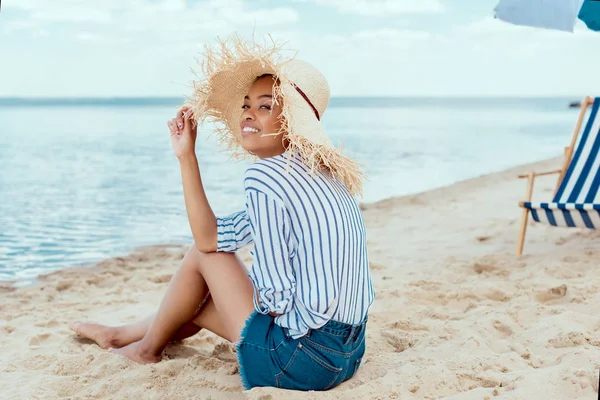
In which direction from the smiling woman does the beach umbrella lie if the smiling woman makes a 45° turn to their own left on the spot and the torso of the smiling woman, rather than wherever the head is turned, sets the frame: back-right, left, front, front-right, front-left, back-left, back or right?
back-right

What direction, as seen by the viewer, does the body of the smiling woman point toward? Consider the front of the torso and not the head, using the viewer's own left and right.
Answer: facing away from the viewer and to the left of the viewer

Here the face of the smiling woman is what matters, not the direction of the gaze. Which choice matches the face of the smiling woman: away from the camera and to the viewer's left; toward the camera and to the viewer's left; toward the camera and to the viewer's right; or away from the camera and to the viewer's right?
toward the camera and to the viewer's left

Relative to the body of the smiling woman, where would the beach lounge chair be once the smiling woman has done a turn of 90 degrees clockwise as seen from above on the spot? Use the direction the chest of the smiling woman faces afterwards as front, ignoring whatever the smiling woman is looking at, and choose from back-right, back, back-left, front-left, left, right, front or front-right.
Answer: front

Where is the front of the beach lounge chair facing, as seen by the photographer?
facing the viewer and to the left of the viewer
